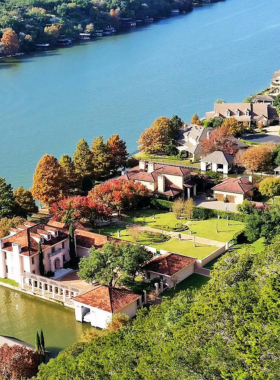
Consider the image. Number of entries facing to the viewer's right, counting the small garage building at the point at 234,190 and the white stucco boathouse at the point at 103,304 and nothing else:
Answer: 0

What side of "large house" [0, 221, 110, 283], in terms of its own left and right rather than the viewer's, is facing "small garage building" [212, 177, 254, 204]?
left
